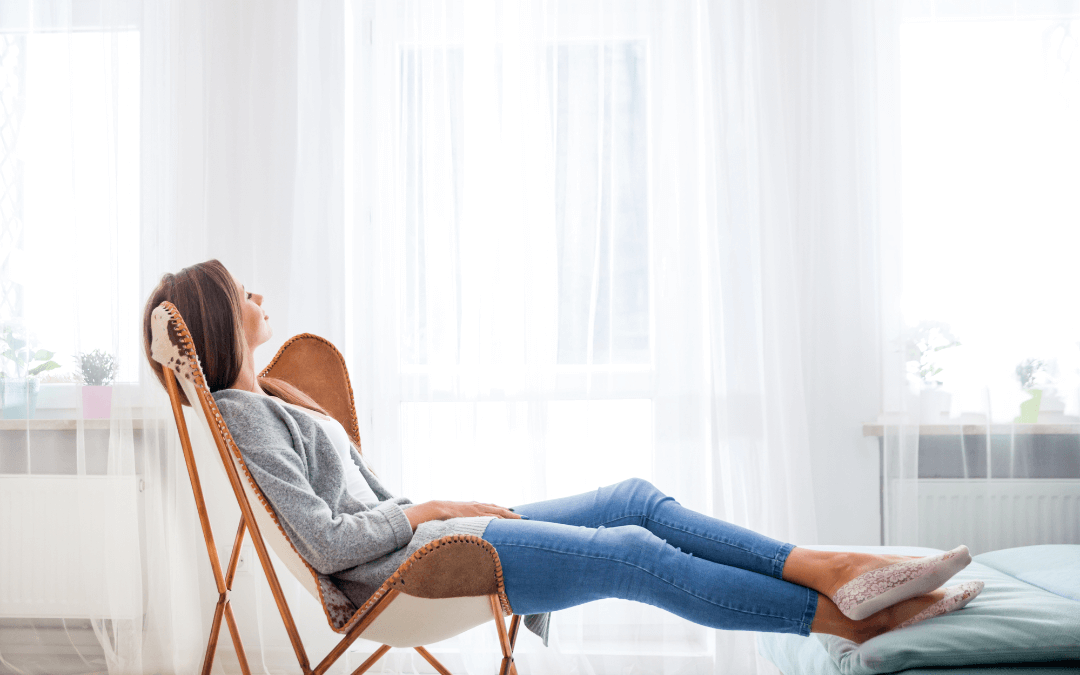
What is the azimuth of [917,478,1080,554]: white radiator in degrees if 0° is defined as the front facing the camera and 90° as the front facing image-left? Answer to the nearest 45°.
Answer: approximately 0°

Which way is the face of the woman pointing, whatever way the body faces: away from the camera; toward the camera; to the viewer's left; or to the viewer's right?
to the viewer's right

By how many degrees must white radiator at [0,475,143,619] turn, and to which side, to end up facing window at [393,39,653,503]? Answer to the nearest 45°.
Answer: approximately 45° to its left

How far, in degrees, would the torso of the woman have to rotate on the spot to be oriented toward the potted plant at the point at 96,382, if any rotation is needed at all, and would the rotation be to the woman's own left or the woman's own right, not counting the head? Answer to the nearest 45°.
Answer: approximately 135° to the woman's own left

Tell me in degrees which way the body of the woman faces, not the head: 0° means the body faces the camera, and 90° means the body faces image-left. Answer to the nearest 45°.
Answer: approximately 270°

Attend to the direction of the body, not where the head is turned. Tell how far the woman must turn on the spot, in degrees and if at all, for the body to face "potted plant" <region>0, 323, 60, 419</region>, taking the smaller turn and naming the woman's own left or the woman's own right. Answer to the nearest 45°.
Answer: approximately 135° to the woman's own left

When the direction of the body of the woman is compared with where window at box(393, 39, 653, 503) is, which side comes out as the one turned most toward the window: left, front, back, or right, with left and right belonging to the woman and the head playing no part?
left

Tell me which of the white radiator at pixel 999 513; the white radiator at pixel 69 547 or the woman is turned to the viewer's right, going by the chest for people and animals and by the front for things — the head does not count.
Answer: the woman

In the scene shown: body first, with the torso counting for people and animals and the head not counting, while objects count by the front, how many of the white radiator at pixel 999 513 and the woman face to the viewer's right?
1
